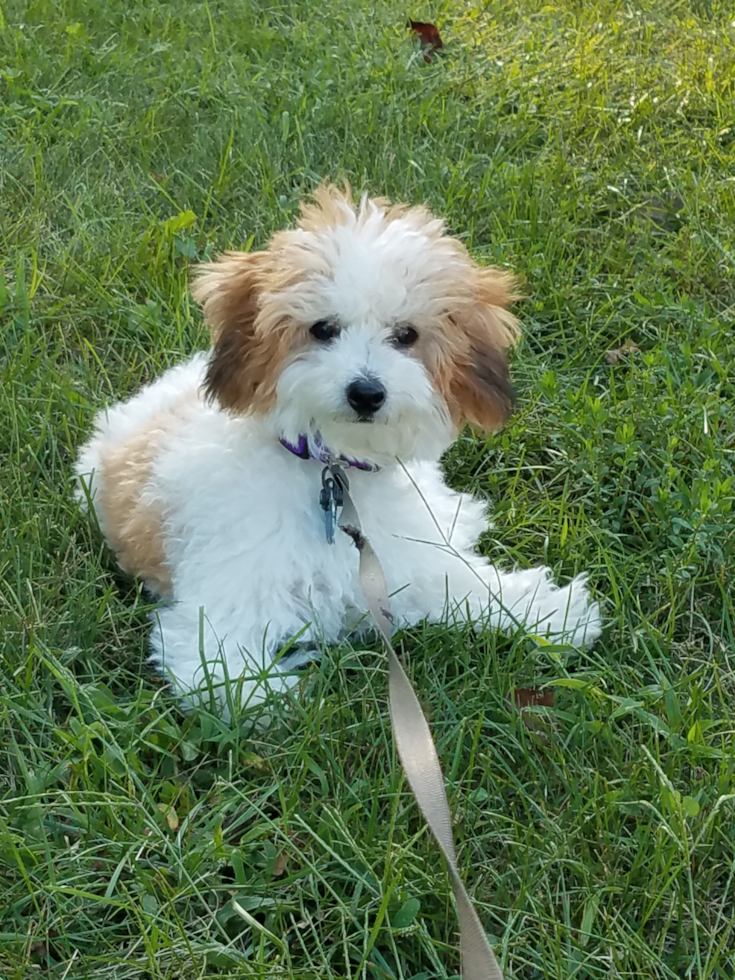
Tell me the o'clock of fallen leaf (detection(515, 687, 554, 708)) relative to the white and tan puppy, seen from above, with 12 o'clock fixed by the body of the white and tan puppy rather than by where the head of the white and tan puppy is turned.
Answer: The fallen leaf is roughly at 11 o'clock from the white and tan puppy.

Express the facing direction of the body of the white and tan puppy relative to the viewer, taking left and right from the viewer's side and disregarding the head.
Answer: facing the viewer and to the right of the viewer

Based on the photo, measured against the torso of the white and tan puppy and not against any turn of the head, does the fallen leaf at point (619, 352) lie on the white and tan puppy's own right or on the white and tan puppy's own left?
on the white and tan puppy's own left

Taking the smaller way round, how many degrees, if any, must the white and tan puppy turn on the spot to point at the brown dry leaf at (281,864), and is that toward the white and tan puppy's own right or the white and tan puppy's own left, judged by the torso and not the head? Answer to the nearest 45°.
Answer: approximately 45° to the white and tan puppy's own right

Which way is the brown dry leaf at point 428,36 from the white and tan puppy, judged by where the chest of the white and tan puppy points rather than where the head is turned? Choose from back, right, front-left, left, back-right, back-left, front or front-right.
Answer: back-left

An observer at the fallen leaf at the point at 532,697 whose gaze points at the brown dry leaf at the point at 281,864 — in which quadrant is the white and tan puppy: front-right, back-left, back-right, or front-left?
front-right

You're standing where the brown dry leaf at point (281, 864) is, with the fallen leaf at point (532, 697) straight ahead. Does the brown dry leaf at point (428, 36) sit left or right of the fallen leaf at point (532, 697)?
left
